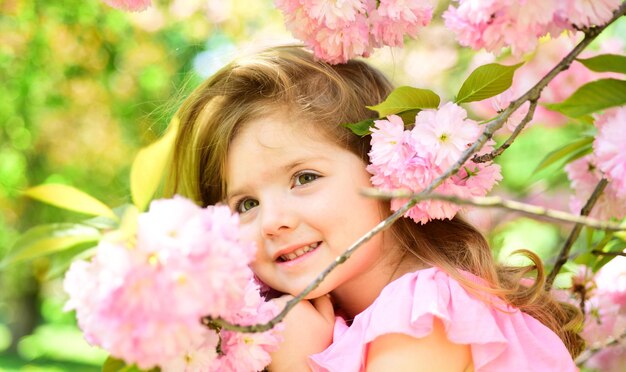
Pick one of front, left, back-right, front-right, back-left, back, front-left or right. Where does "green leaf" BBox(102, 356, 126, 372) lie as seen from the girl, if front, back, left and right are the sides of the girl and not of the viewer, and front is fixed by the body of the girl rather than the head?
front

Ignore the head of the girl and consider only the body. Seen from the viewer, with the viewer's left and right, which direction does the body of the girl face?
facing the viewer and to the left of the viewer

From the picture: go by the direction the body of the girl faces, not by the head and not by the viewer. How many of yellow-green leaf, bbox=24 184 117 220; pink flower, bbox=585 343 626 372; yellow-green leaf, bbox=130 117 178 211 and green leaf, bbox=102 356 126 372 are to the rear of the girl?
1

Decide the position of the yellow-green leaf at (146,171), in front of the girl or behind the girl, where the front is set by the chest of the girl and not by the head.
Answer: in front

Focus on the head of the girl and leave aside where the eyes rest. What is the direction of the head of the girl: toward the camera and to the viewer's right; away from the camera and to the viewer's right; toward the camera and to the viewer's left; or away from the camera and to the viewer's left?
toward the camera and to the viewer's left

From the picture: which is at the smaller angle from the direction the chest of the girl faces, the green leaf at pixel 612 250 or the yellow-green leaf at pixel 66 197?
the yellow-green leaf
